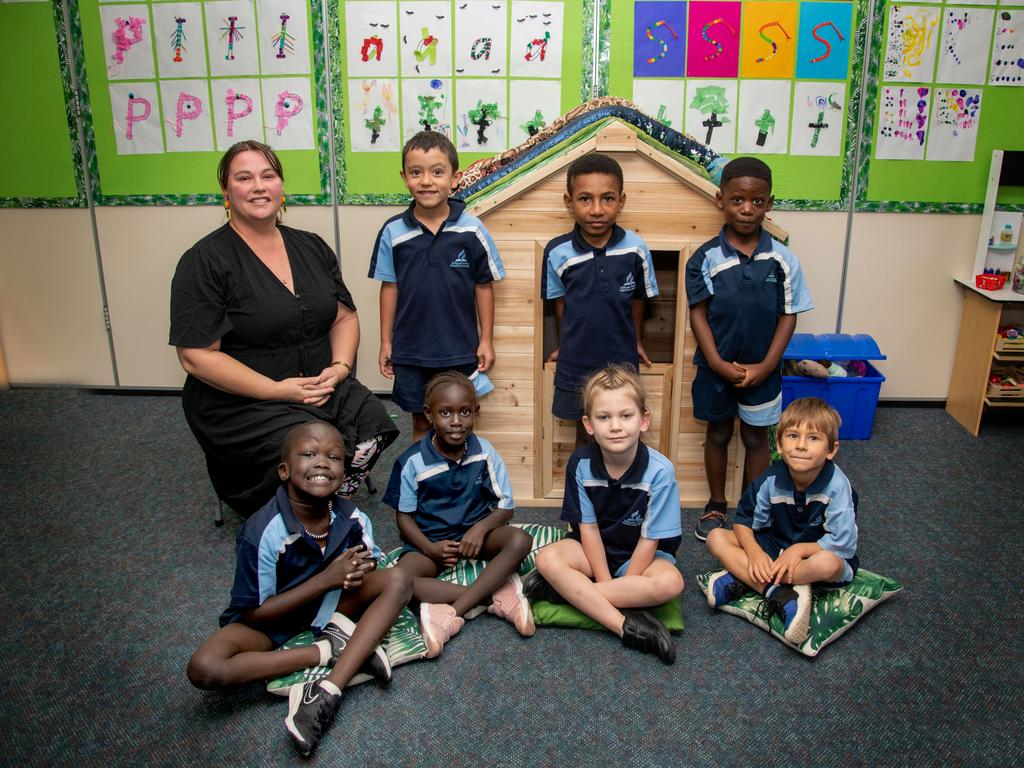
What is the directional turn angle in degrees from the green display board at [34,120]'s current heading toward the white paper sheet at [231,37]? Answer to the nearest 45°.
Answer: approximately 45° to its left

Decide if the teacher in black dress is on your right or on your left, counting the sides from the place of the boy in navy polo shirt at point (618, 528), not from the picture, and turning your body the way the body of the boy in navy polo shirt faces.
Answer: on your right

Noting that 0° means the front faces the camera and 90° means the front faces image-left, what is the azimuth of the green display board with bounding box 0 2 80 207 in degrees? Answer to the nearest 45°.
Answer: approximately 0°

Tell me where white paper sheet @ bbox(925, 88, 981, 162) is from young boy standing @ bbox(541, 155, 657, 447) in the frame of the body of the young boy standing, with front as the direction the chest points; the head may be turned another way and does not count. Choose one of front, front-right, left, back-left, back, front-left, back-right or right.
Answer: back-left

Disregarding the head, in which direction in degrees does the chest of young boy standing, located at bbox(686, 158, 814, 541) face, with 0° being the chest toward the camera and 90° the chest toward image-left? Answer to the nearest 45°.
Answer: approximately 0°

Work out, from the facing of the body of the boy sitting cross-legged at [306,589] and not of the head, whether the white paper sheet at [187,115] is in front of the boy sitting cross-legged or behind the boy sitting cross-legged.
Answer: behind

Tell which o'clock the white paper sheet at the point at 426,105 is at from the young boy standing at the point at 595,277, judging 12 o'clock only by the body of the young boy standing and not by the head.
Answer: The white paper sheet is roughly at 5 o'clock from the young boy standing.
